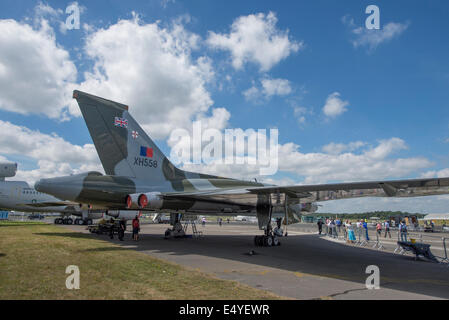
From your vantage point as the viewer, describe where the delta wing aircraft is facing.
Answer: facing away from the viewer and to the right of the viewer
